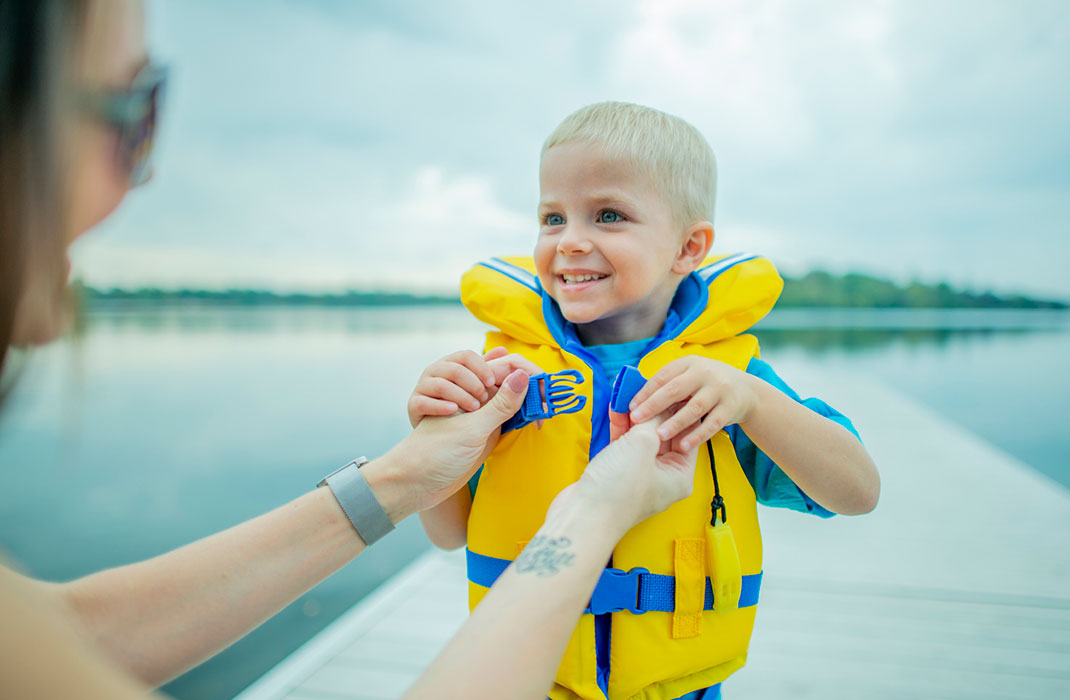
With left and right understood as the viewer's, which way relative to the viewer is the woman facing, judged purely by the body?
facing away from the viewer and to the right of the viewer

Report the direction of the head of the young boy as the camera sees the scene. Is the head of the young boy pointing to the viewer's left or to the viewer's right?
to the viewer's left

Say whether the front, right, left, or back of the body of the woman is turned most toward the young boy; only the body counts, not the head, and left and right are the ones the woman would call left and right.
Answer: front

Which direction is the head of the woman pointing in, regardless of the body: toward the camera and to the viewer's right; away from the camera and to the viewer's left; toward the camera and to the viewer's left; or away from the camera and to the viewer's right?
away from the camera and to the viewer's right
